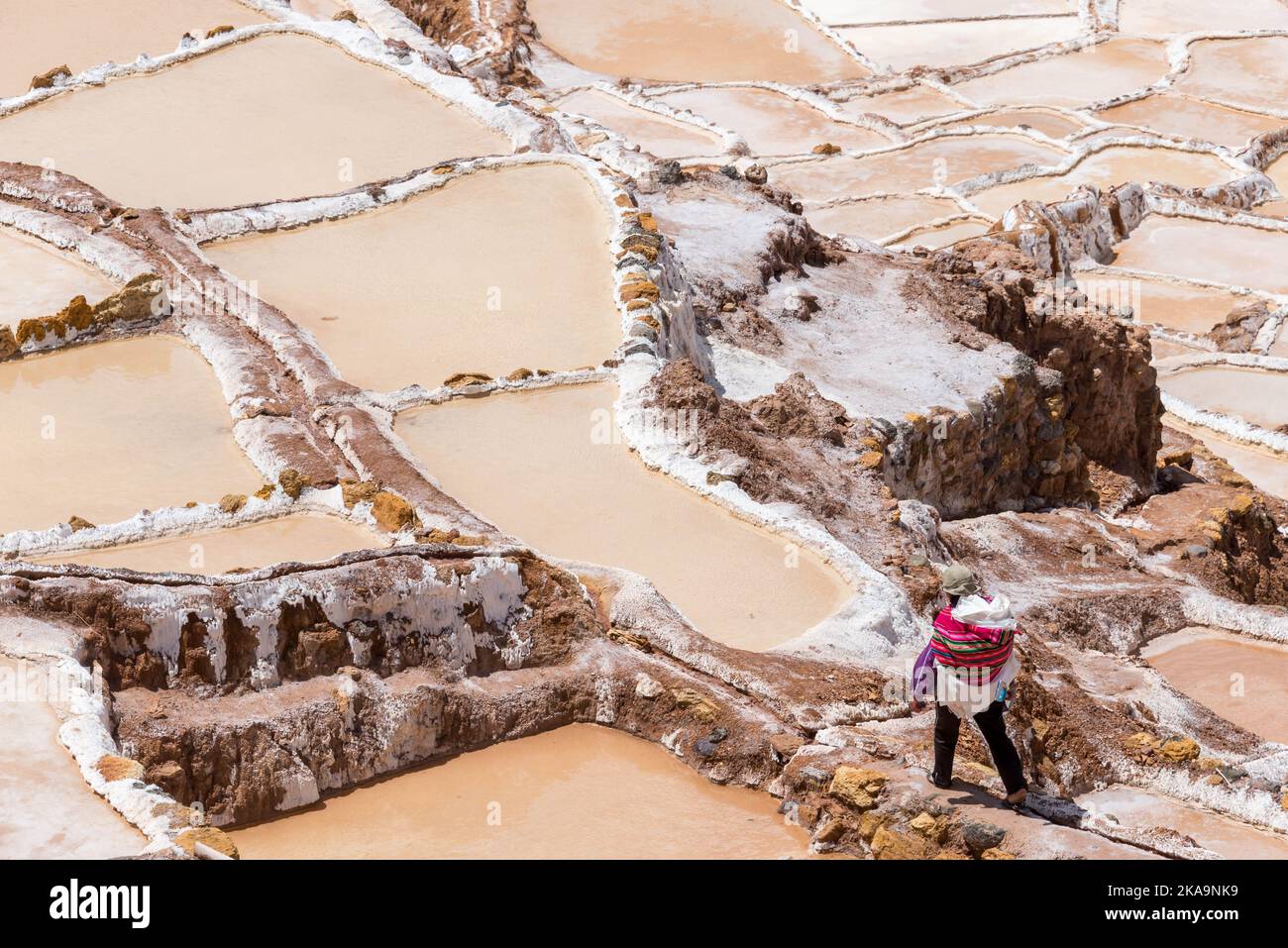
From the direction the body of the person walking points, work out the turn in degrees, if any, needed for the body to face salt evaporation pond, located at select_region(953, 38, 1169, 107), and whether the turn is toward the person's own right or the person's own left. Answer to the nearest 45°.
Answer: approximately 45° to the person's own right

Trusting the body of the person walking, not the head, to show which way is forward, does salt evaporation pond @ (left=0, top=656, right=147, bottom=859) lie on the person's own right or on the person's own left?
on the person's own left

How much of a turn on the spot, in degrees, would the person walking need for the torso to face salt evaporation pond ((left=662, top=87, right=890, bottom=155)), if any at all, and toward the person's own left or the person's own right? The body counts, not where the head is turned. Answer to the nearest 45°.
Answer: approximately 45° to the person's own right

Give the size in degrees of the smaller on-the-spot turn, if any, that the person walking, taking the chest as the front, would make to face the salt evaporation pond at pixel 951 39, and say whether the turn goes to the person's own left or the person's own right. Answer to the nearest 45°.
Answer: approximately 45° to the person's own right

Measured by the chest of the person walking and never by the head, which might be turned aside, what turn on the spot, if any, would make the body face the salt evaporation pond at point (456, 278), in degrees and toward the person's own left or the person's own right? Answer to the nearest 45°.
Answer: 0° — they already face it

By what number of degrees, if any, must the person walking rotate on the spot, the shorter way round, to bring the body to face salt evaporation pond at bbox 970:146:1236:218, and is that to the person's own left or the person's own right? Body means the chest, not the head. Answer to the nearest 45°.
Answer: approximately 45° to the person's own right

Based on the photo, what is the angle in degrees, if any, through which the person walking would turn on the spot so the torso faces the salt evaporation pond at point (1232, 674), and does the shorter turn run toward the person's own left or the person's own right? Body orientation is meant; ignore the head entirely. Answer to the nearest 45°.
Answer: approximately 45° to the person's own right

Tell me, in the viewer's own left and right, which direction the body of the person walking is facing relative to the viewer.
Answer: facing away from the viewer and to the left of the viewer

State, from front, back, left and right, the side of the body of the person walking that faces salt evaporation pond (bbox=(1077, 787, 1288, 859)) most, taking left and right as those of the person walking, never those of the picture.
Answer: right
